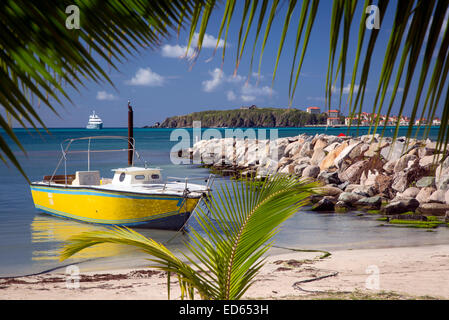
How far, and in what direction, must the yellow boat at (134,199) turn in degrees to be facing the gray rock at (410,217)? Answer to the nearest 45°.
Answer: approximately 45° to its left

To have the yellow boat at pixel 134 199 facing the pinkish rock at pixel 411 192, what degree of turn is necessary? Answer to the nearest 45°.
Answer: approximately 45° to its left

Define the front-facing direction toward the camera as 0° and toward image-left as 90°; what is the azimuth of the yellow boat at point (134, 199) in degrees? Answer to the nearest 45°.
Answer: approximately 315°

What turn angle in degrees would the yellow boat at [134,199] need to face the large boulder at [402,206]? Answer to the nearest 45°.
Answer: approximately 45° to its left

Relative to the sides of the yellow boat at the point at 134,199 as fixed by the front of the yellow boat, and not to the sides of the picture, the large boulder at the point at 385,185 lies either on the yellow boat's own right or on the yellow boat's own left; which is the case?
on the yellow boat's own left
